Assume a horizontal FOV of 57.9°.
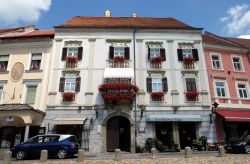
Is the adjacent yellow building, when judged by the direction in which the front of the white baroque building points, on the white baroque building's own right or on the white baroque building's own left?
on the white baroque building's own right

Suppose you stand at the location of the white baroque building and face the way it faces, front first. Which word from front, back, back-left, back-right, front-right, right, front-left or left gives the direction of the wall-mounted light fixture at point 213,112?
left

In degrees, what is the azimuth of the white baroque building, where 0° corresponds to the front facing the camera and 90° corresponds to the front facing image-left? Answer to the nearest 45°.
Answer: approximately 0°

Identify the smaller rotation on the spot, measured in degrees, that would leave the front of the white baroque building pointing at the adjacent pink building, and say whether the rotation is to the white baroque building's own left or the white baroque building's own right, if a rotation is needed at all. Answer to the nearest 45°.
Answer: approximately 90° to the white baroque building's own left

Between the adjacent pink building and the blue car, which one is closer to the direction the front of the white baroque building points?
the blue car

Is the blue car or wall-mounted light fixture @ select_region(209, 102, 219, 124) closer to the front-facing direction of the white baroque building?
the blue car

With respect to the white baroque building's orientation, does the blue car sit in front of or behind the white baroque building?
in front
